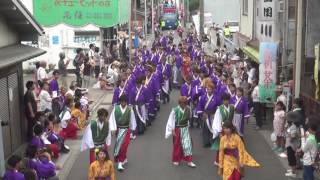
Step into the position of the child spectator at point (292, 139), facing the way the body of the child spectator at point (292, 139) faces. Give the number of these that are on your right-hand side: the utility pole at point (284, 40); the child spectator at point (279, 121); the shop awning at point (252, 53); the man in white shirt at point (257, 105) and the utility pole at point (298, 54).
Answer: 5

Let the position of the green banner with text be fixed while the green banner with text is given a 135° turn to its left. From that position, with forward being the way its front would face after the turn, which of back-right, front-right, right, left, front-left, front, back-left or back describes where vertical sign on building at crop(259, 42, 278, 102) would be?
right

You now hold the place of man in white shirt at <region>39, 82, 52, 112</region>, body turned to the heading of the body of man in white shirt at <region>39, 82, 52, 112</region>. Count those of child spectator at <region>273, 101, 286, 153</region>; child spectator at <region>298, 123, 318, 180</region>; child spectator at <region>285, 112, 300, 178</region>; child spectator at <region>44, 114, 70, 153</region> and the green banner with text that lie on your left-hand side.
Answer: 1

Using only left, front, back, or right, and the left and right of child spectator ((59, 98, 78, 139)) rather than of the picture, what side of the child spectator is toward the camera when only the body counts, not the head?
right

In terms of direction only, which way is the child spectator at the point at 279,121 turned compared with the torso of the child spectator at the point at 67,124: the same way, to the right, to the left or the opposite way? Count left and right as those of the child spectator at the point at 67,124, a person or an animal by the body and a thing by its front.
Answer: the opposite way

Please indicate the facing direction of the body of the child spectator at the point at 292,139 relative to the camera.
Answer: to the viewer's left

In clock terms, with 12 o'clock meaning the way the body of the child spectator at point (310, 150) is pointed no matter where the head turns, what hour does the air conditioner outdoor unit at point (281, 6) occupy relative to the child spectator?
The air conditioner outdoor unit is roughly at 3 o'clock from the child spectator.

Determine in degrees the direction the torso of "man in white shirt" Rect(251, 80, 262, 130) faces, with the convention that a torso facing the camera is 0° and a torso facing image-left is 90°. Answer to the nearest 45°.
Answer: approximately 90°

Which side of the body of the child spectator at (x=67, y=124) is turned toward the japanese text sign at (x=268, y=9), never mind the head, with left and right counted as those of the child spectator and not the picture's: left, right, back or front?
front

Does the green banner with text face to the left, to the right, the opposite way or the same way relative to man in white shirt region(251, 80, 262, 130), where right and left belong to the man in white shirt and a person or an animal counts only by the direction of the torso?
to the left

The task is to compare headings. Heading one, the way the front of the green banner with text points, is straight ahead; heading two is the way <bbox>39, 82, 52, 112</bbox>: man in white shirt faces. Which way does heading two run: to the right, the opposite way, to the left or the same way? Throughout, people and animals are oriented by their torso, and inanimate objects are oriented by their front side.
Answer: to the left

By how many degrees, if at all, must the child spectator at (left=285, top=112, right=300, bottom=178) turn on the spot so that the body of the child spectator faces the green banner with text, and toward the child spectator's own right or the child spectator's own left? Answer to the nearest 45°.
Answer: approximately 45° to the child spectator's own right

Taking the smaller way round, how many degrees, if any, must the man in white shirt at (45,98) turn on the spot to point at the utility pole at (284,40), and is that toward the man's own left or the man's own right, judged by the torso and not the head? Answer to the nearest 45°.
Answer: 0° — they already face it

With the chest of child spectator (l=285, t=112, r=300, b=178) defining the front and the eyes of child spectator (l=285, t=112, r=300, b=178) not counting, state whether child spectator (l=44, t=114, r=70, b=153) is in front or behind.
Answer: in front

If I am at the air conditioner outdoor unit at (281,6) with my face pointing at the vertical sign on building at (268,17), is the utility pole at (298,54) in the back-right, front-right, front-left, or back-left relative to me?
back-left

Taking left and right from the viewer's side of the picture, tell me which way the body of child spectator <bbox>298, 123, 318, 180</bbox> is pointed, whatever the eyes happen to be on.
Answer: facing to the left of the viewer

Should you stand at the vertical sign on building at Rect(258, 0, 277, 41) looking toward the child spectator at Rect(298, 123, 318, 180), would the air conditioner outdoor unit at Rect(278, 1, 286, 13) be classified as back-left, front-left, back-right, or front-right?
front-left

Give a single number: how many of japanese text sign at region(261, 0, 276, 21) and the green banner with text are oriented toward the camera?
2

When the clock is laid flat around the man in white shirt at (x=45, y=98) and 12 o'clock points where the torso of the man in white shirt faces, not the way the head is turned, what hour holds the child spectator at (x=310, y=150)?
The child spectator is roughly at 2 o'clock from the man in white shirt.

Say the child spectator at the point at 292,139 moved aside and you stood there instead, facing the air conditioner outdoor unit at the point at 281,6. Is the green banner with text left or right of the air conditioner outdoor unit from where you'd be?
left

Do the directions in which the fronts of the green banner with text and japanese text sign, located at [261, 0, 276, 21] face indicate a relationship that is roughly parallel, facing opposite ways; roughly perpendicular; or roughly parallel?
roughly parallel
